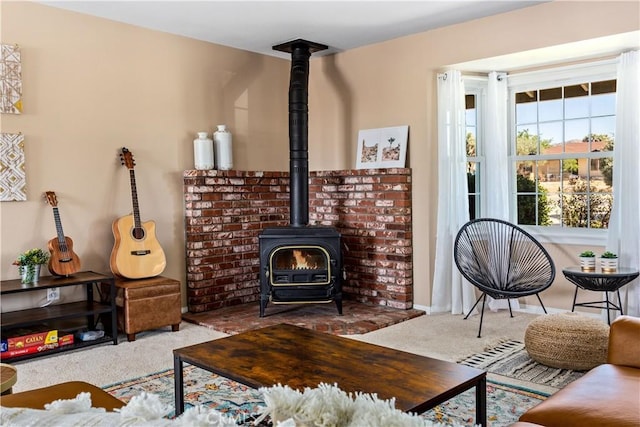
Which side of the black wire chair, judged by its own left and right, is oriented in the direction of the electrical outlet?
right

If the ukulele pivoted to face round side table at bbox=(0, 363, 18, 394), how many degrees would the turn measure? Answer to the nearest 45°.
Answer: approximately 45° to its right

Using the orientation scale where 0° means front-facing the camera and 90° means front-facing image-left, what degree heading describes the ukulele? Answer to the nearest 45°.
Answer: approximately 315°

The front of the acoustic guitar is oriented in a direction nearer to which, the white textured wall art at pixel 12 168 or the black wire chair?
the black wire chair

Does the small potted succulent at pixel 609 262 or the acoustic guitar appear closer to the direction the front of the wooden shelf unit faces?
the small potted succulent

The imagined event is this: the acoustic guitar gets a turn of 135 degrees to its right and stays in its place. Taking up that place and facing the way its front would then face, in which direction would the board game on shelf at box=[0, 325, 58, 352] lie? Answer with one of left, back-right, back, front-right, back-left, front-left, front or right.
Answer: front-left
